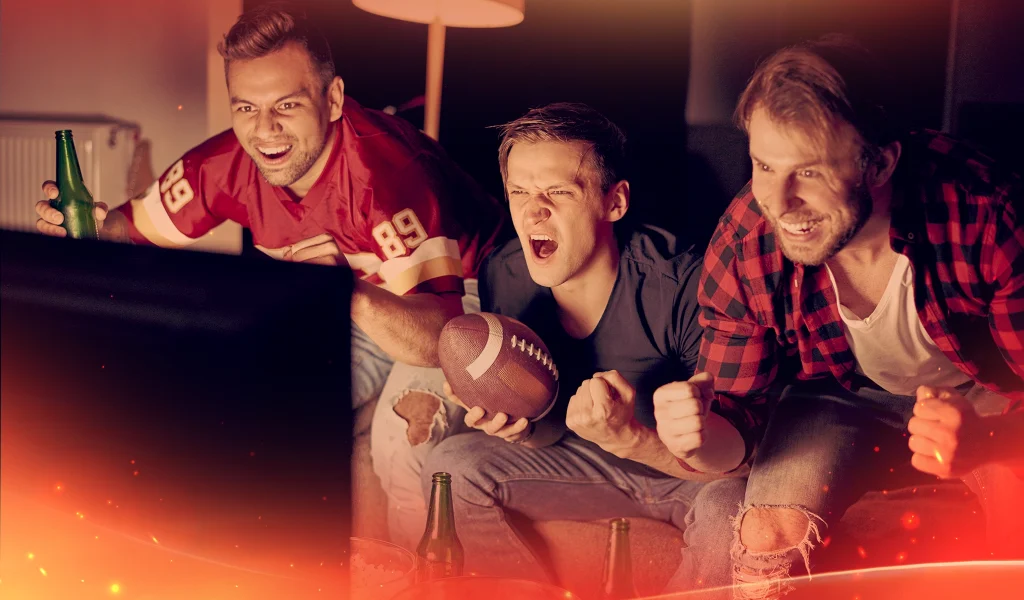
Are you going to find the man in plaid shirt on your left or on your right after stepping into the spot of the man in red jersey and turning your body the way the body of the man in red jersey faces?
on your left

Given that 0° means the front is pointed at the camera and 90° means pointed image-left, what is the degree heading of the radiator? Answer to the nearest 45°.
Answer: approximately 0°

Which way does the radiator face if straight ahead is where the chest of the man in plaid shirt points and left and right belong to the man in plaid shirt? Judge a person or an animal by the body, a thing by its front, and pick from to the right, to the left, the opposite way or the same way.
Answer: to the left

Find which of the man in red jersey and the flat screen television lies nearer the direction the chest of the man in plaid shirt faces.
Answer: the flat screen television

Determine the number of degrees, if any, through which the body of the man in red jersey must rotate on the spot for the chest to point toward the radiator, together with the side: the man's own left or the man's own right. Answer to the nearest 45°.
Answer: approximately 90° to the man's own right

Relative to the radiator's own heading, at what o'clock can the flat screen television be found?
The flat screen television is roughly at 12 o'clock from the radiator.

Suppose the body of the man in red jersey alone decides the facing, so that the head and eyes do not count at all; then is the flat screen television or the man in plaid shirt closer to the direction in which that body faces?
the flat screen television

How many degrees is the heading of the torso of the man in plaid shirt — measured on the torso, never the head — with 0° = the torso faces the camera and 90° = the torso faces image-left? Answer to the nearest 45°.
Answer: approximately 45°
